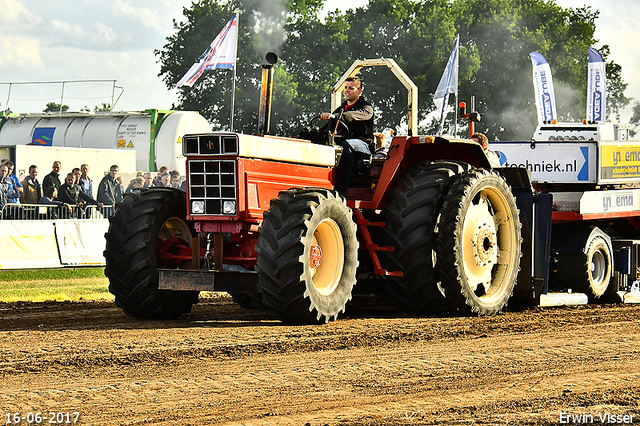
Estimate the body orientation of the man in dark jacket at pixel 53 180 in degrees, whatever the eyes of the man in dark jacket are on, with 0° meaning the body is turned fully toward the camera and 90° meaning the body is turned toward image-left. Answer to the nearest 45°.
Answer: approximately 315°

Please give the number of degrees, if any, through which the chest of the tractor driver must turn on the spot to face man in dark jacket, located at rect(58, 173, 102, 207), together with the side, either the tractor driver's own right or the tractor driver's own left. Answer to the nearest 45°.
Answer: approximately 90° to the tractor driver's own right

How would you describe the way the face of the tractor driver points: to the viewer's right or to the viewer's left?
to the viewer's left

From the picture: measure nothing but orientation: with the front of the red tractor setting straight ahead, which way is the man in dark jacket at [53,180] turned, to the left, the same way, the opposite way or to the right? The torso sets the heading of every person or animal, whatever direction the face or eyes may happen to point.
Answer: to the left

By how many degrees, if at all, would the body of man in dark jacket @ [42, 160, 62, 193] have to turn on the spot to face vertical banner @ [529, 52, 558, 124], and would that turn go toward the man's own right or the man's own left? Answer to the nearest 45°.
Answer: approximately 90° to the man's own left

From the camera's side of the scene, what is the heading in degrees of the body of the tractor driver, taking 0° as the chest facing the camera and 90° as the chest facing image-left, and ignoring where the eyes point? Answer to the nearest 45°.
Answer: approximately 45°

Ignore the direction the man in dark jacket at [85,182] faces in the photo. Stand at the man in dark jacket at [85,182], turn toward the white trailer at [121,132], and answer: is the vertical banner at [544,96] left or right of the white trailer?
right

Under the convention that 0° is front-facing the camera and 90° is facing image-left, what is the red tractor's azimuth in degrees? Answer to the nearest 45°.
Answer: approximately 45°

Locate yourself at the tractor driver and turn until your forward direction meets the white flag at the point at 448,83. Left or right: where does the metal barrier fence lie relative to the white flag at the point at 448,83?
left

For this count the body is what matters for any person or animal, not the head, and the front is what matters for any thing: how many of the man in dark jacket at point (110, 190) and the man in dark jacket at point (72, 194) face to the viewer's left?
0

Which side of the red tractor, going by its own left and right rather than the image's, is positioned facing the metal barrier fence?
right

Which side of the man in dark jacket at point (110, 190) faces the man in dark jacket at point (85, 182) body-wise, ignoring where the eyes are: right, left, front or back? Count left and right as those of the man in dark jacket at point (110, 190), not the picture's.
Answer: right

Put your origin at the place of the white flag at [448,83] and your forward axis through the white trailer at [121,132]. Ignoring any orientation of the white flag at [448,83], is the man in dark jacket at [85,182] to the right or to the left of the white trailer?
left

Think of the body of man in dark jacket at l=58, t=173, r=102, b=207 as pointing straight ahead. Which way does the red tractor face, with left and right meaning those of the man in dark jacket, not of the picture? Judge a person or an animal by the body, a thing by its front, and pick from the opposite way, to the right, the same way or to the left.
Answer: to the right

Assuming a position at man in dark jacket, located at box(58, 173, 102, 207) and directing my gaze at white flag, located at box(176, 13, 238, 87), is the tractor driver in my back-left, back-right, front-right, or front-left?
back-right
